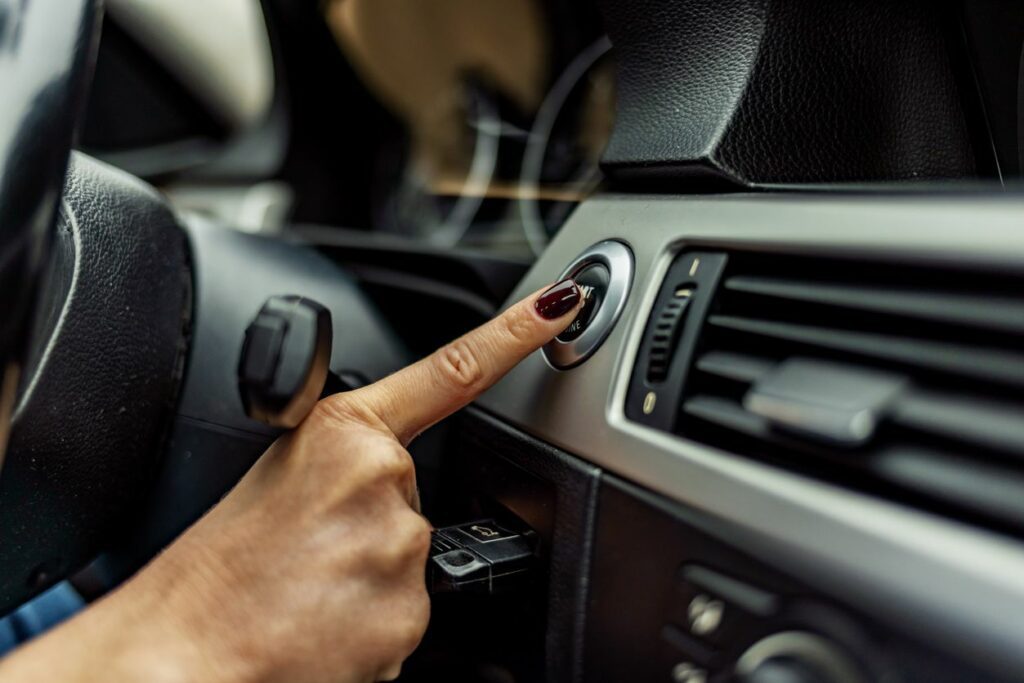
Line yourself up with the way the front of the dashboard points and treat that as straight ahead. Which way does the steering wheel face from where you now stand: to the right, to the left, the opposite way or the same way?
the same way

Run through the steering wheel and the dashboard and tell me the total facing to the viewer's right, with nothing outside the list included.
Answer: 0

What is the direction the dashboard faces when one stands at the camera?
facing the viewer and to the left of the viewer

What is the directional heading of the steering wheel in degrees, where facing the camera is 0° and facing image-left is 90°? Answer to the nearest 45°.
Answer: approximately 90°
